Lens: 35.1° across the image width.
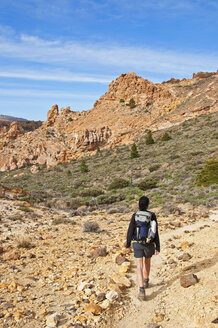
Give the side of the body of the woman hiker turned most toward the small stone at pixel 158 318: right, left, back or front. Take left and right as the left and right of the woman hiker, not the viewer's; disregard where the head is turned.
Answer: back

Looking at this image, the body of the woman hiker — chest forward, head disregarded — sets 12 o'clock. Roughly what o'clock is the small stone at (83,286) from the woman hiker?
The small stone is roughly at 9 o'clock from the woman hiker.

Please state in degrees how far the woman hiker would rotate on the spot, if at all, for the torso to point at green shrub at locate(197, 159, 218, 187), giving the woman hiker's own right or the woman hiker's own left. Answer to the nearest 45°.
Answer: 0° — they already face it

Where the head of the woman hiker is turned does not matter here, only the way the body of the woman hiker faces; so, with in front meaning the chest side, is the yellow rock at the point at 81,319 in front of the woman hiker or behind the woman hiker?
behind

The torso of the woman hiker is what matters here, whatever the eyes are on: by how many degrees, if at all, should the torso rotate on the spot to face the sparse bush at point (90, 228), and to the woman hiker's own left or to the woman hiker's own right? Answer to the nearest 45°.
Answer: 0° — they already face it

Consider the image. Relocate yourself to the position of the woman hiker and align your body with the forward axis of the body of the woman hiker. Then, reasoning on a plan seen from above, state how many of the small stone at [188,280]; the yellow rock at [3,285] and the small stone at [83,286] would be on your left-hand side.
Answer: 2

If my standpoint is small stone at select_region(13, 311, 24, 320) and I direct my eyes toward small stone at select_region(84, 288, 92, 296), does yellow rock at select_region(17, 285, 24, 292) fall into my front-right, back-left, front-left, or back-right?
front-left

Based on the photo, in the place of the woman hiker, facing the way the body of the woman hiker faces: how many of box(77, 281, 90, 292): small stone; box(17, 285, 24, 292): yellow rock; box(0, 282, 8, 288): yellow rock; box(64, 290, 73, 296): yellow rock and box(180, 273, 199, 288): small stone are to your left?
4

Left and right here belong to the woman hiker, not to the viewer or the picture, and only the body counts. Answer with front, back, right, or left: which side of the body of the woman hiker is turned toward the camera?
back

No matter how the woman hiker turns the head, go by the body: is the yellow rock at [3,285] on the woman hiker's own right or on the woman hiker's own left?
on the woman hiker's own left

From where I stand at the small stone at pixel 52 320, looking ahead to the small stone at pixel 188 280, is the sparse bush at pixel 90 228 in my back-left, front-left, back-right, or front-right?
front-left

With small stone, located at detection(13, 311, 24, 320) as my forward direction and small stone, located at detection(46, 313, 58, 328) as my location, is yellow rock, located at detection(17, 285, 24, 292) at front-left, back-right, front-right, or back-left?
front-right

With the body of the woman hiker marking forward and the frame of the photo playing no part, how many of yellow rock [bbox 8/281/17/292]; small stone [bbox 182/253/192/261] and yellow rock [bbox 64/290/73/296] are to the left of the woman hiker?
2
